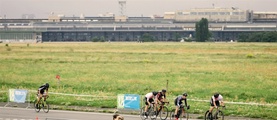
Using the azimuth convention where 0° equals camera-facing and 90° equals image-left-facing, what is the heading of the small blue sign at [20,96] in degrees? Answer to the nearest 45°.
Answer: approximately 0°

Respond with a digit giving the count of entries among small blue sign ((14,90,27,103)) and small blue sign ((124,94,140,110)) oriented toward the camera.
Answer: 2

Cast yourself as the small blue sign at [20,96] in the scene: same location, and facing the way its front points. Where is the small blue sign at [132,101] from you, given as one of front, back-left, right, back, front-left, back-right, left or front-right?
front-left

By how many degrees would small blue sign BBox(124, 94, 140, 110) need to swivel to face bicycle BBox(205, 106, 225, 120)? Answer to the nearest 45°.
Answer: approximately 45° to its left

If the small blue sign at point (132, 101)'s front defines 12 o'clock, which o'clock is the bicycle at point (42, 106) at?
The bicycle is roughly at 3 o'clock from the small blue sign.

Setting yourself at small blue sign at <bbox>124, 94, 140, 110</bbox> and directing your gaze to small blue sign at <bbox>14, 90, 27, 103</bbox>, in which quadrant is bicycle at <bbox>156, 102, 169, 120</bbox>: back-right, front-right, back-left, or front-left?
back-left

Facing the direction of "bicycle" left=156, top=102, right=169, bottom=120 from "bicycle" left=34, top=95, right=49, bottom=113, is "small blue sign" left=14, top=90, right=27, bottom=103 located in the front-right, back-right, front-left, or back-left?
back-left

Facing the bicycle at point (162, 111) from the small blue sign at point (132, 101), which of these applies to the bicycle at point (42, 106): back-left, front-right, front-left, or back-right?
back-right

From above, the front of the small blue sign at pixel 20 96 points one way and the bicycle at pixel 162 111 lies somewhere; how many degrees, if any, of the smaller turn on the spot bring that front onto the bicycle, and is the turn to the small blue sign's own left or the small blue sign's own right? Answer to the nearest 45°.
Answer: approximately 45° to the small blue sign's own left
